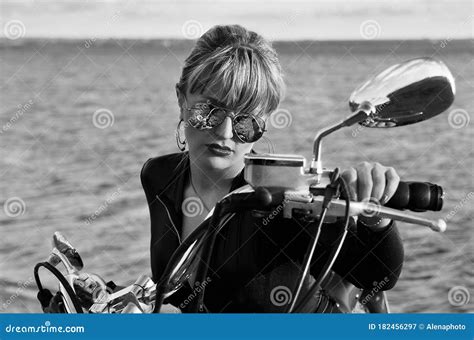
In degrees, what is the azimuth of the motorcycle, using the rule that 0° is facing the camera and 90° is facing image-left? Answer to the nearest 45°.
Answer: approximately 45°

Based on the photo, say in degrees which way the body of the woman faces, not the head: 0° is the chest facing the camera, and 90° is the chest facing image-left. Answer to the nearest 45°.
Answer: approximately 0°
